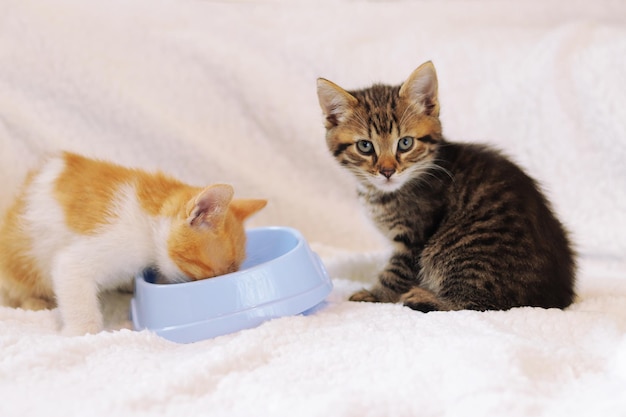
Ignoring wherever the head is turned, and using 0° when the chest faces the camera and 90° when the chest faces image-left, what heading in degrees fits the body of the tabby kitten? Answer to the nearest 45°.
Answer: approximately 90°

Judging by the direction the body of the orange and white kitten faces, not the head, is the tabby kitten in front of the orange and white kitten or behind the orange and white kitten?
in front

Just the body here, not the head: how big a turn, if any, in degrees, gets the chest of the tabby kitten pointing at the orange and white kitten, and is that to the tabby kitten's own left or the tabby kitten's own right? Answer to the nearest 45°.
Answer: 0° — it already faces it

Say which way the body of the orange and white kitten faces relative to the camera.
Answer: to the viewer's right

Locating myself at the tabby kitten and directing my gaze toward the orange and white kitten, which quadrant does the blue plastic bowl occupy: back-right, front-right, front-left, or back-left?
front-left

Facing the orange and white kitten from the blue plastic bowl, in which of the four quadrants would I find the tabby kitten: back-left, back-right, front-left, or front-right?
back-right

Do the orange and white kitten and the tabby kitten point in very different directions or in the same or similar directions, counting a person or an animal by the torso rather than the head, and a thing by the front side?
very different directions

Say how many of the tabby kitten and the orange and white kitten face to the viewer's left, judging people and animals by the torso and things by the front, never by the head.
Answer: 1

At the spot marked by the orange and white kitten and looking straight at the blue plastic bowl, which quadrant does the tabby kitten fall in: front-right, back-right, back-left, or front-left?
front-left

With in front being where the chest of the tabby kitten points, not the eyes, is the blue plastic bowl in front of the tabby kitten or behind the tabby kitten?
in front
